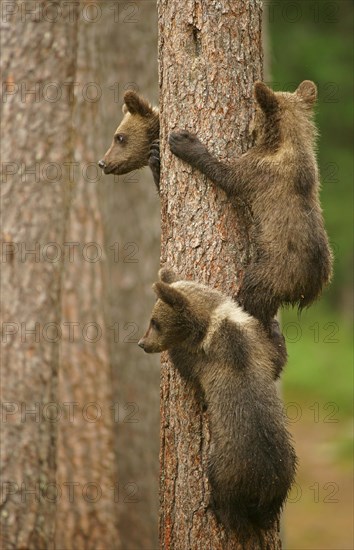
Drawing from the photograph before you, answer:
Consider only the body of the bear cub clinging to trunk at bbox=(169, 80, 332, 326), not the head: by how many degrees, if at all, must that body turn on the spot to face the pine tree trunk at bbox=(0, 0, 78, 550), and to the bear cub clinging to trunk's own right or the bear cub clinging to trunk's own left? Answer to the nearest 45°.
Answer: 0° — it already faces it

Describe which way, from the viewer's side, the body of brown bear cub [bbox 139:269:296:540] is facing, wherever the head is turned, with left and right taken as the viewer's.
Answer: facing away from the viewer and to the left of the viewer

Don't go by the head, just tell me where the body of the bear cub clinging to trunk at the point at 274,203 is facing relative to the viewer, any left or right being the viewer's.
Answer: facing away from the viewer and to the left of the viewer
